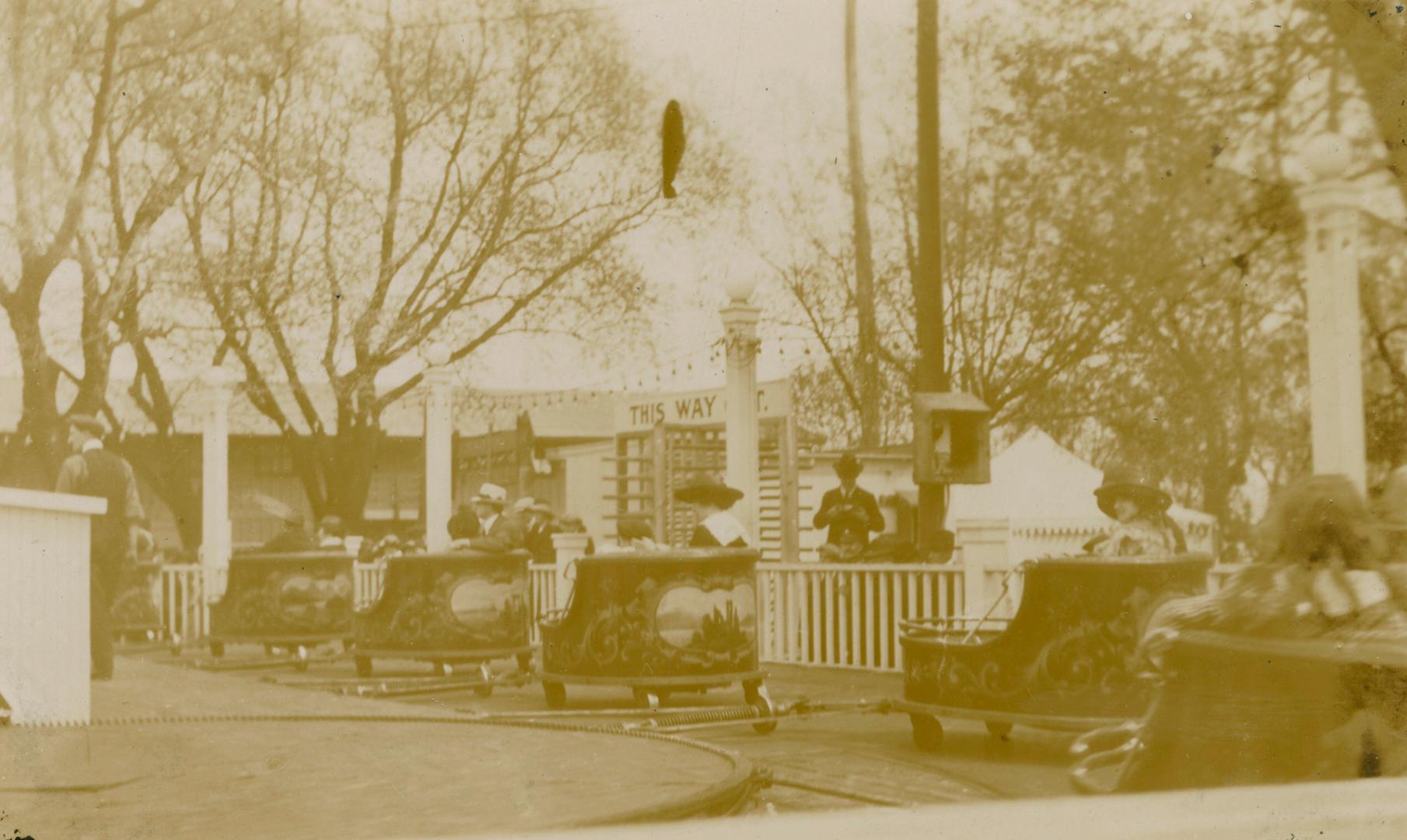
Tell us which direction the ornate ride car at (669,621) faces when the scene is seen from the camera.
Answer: facing to the left of the viewer

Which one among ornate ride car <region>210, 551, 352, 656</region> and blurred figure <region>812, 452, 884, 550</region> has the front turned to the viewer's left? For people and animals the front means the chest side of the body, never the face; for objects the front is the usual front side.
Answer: the ornate ride car

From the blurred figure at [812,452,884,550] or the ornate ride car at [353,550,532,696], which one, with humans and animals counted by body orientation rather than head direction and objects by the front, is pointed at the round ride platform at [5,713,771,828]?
the blurred figure

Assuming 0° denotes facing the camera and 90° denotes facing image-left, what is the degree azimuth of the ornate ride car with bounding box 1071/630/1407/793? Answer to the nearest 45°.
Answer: approximately 90°

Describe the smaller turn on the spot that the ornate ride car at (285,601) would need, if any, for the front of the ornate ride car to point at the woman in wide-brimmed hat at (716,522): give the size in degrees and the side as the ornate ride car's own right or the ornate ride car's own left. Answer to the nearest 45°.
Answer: approximately 135° to the ornate ride car's own left

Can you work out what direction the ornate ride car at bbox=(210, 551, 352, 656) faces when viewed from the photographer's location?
facing to the left of the viewer

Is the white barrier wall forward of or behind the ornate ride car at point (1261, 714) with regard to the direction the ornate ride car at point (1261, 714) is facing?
forward

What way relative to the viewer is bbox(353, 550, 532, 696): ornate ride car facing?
to the viewer's left

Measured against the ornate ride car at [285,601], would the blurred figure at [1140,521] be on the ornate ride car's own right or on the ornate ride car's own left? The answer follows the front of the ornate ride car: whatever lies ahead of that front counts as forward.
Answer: on the ornate ride car's own left
